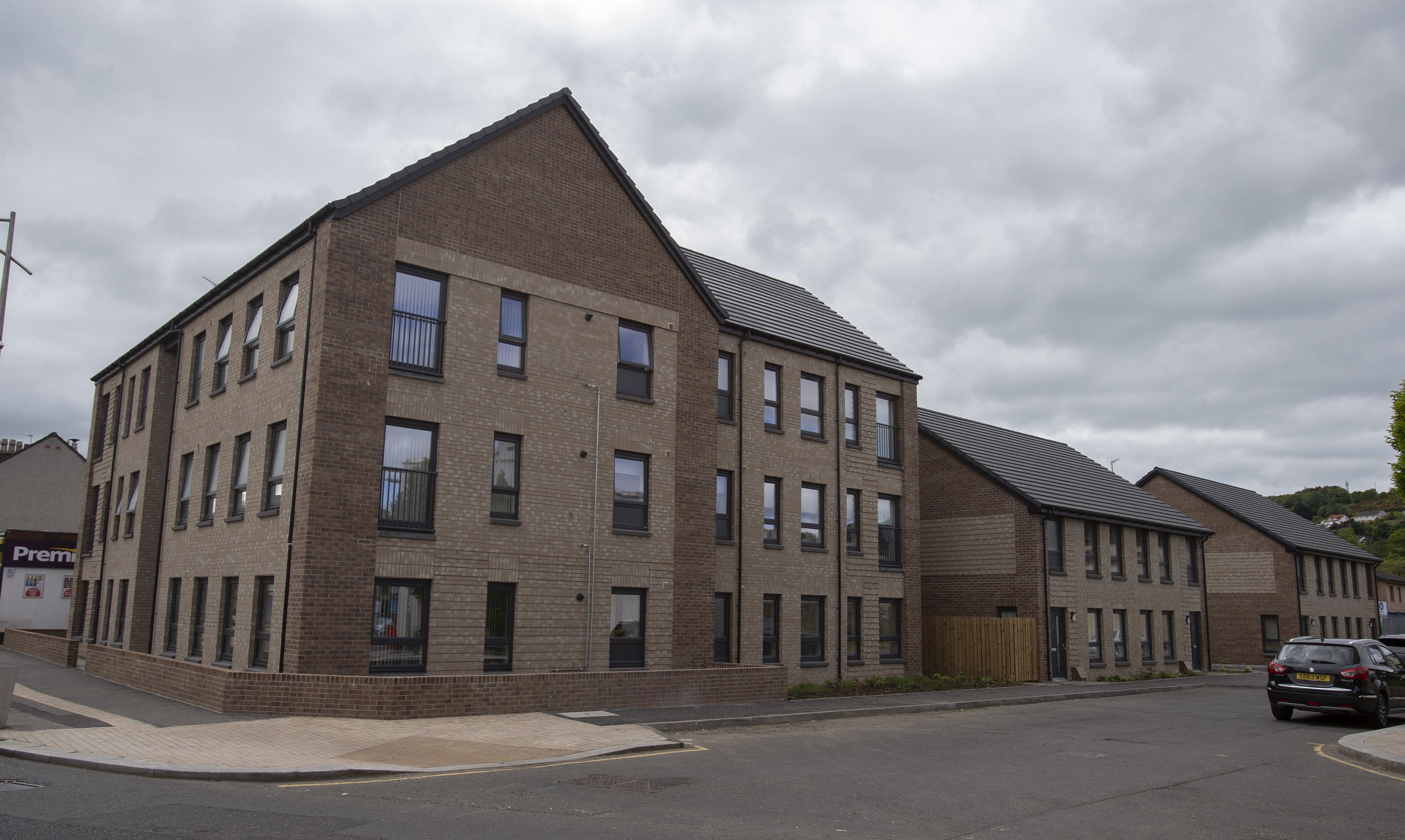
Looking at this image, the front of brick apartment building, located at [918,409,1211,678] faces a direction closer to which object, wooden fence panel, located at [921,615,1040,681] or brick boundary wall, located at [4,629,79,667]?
the wooden fence panel

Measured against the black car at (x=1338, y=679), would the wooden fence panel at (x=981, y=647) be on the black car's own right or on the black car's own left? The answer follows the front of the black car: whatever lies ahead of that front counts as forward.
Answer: on the black car's own left

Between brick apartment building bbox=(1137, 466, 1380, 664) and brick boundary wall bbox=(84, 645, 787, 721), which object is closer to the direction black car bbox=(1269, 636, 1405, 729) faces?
the brick apartment building

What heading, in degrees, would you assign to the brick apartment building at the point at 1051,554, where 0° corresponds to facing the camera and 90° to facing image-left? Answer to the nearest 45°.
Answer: approximately 315°

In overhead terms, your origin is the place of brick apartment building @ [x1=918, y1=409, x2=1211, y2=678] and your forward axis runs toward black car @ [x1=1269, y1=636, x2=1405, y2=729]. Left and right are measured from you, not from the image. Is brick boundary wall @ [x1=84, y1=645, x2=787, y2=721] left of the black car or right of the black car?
right
